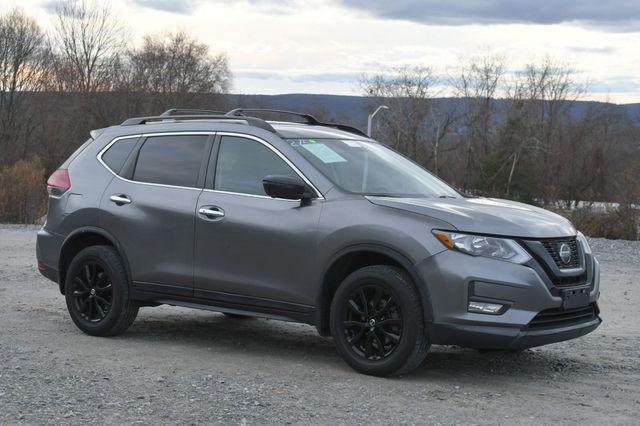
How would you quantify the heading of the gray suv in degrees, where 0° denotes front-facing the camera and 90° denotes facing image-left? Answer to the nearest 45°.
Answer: approximately 315°
